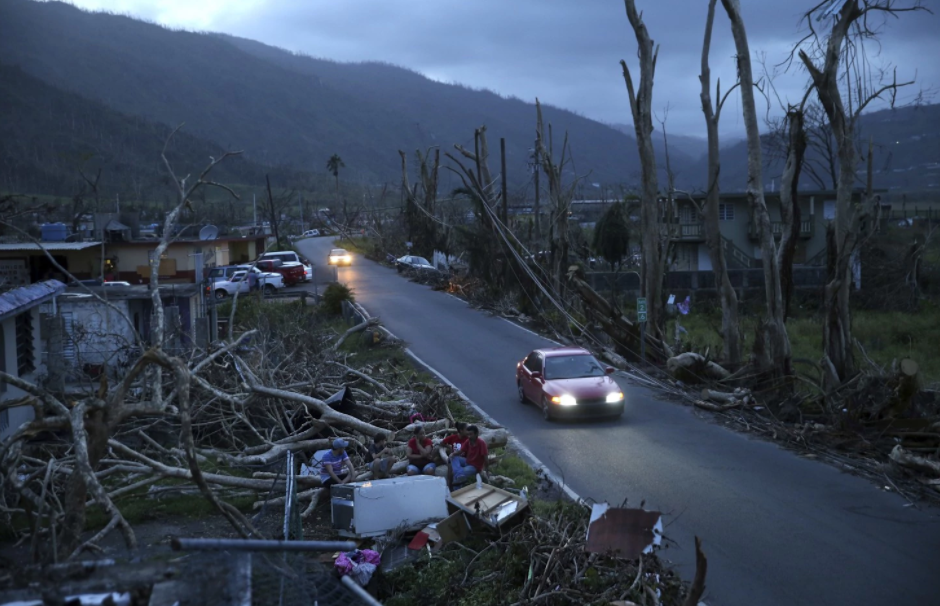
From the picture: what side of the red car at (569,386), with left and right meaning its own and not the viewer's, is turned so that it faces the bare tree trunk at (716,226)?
left

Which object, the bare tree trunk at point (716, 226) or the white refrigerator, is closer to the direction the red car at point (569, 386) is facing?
the white refrigerator

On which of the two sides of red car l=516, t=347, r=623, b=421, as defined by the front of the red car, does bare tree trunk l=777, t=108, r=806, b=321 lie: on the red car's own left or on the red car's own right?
on the red car's own left

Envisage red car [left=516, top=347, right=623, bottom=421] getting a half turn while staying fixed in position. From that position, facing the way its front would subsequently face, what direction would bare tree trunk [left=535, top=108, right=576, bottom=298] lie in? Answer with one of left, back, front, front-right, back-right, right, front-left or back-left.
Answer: front-right

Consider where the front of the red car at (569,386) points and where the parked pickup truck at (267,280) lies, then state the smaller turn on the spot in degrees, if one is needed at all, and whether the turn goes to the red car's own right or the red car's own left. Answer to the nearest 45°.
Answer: approximately 180°

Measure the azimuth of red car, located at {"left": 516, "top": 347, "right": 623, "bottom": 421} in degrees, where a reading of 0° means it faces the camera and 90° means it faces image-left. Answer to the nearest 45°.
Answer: approximately 315°

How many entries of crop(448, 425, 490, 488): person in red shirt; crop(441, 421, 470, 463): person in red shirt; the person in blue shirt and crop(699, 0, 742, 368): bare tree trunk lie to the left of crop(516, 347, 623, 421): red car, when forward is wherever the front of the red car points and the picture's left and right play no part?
1

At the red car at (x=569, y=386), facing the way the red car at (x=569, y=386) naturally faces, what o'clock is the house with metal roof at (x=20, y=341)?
The house with metal roof is roughly at 4 o'clock from the red car.

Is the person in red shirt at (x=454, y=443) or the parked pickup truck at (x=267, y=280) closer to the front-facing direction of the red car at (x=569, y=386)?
the person in red shirt

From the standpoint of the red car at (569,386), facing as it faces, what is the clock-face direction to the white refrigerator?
The white refrigerator is roughly at 2 o'clock from the red car.

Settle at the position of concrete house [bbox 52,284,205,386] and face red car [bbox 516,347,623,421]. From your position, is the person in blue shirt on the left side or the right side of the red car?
right

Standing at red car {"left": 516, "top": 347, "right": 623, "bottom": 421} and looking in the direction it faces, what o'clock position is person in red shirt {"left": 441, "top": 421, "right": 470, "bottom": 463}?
The person in red shirt is roughly at 2 o'clock from the red car.

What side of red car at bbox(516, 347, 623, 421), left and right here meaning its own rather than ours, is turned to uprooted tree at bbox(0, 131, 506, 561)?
right

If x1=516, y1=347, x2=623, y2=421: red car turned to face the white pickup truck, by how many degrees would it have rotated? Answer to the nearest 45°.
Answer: approximately 180°
